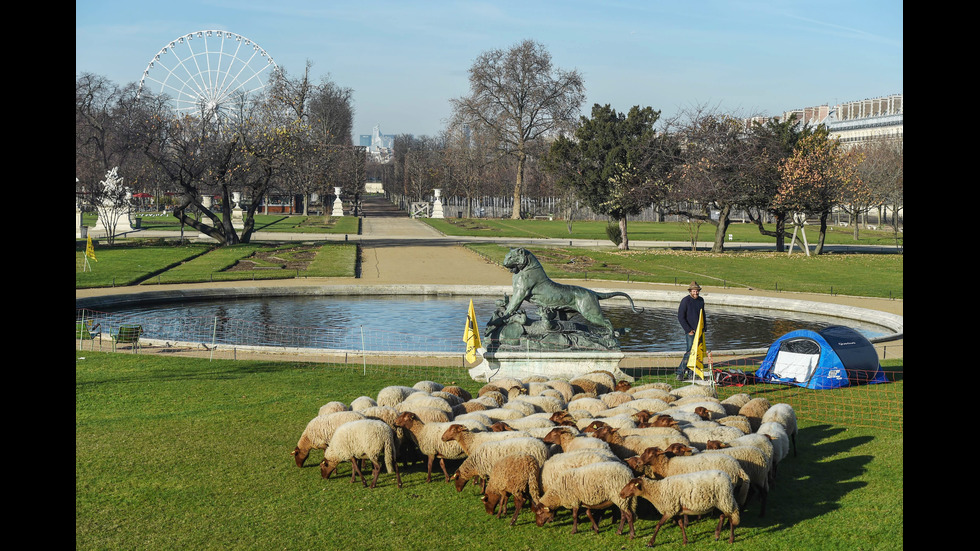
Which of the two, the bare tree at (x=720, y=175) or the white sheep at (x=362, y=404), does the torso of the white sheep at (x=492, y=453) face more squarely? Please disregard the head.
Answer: the white sheep

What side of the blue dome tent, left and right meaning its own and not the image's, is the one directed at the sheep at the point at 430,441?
front

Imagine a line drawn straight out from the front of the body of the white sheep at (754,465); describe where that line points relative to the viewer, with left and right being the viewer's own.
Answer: facing to the left of the viewer

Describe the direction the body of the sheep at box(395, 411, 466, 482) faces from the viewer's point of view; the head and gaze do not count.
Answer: to the viewer's left

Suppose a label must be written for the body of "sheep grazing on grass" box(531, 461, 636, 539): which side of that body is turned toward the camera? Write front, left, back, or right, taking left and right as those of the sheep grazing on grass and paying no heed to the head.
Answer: left

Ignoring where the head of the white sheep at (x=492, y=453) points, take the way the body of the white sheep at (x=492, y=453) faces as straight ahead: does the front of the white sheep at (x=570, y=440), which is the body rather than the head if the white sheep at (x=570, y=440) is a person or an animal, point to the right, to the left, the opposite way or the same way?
the same way

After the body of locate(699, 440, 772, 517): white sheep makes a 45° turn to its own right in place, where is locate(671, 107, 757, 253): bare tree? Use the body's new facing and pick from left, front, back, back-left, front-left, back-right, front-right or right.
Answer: front-right

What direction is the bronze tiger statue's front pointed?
to the viewer's left

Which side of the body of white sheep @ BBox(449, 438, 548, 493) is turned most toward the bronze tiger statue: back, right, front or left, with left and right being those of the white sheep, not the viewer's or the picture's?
right

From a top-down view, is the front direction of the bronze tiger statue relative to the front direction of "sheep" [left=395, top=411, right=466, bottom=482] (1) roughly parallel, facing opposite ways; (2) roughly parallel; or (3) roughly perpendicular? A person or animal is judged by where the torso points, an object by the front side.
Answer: roughly parallel

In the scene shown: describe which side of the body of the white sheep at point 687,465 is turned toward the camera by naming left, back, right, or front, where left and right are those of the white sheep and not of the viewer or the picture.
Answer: left

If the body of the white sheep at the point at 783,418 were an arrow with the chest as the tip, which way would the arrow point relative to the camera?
to the viewer's left

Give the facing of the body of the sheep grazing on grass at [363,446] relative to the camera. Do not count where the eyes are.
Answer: to the viewer's left

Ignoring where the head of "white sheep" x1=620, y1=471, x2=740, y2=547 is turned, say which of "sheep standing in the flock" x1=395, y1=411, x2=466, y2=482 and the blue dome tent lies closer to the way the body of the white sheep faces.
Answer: the sheep standing in the flock

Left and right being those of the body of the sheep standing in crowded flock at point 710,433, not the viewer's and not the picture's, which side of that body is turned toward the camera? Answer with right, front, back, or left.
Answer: left

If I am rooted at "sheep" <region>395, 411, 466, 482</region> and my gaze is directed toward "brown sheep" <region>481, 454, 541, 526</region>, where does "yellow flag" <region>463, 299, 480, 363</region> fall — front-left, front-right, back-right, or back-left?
back-left

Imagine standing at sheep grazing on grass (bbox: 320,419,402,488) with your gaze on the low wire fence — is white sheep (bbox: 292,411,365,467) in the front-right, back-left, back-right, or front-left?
front-left
